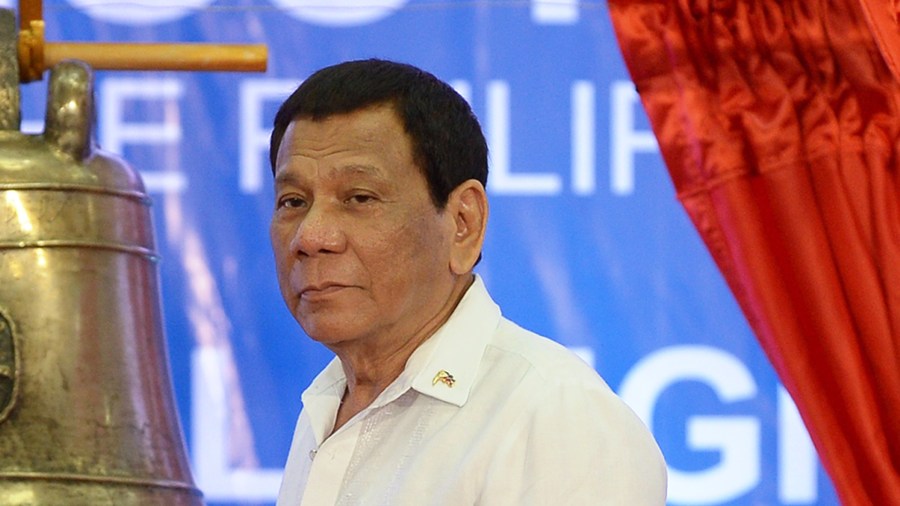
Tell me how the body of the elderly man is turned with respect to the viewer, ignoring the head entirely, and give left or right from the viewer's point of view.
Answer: facing the viewer and to the left of the viewer

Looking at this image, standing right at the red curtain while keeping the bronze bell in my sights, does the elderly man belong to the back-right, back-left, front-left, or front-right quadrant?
front-left

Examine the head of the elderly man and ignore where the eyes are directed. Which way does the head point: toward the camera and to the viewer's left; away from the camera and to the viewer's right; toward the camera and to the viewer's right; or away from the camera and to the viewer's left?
toward the camera and to the viewer's left

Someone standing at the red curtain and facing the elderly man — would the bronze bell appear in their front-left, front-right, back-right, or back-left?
front-right

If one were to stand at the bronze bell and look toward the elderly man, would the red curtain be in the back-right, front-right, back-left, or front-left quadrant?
front-left

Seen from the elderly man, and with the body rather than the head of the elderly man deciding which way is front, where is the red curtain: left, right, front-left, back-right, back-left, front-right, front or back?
back

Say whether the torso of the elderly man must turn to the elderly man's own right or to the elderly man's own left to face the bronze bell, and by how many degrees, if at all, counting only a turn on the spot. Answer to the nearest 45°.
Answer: approximately 90° to the elderly man's own right
